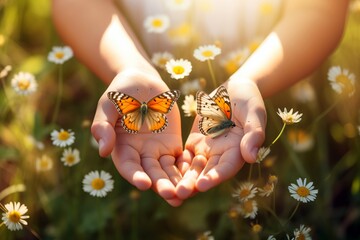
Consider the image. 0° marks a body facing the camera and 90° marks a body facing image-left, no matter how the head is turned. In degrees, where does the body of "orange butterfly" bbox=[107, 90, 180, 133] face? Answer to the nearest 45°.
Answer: approximately 180°

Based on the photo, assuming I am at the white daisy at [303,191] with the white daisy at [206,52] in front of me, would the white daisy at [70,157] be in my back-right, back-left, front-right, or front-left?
front-left
